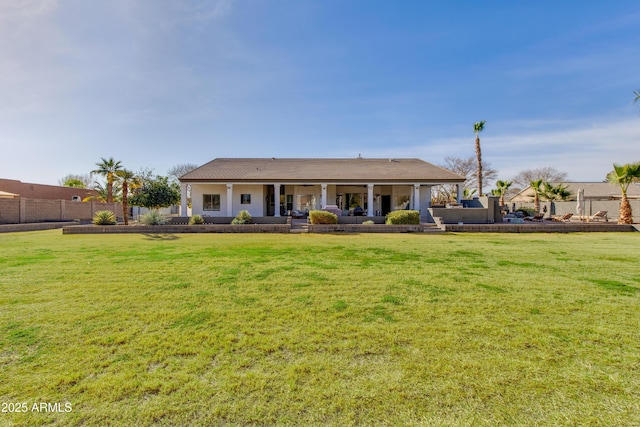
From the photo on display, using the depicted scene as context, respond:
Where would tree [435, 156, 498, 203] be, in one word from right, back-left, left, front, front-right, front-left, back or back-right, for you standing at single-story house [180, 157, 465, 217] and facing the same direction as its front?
back-left

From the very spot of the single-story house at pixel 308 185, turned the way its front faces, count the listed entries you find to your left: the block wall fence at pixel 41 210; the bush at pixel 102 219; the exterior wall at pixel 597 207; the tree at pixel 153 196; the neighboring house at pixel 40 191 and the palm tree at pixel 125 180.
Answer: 1

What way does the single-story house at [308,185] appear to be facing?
toward the camera

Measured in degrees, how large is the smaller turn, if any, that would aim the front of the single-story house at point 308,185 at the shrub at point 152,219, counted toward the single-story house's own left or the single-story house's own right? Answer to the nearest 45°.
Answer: approximately 45° to the single-story house's own right

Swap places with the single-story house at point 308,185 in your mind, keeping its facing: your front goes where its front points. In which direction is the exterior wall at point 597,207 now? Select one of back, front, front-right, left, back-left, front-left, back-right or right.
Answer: left

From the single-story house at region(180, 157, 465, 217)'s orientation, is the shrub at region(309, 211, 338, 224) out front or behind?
out front

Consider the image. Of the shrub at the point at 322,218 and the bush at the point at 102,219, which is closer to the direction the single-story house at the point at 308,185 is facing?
the shrub

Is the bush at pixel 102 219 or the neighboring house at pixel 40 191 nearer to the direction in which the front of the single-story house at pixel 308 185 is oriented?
the bush

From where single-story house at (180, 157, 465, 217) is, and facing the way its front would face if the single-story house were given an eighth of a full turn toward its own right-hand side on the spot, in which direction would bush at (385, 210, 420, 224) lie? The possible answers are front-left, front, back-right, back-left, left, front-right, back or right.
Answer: left

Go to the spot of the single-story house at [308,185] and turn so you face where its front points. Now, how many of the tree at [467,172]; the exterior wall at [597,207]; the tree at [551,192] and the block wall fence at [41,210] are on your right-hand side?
1

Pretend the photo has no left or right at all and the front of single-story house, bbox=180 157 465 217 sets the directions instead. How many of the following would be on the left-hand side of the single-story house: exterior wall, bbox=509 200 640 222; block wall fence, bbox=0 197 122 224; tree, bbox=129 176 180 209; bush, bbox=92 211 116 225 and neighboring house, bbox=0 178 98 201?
1

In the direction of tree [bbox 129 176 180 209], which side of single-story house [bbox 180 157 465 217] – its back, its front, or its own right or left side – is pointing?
right

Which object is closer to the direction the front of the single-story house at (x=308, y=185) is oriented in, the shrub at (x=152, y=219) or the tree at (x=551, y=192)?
the shrub

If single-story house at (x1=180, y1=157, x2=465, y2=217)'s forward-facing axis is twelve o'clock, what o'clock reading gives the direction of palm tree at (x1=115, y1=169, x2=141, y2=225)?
The palm tree is roughly at 2 o'clock from the single-story house.

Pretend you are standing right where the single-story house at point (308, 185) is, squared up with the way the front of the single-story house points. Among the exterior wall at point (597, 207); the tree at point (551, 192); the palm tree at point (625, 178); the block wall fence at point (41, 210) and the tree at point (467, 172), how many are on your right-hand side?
1

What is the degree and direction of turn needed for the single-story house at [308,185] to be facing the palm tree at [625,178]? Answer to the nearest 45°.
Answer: approximately 90° to its left

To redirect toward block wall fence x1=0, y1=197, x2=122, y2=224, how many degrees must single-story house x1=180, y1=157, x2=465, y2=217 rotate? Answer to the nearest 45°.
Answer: approximately 90° to its right

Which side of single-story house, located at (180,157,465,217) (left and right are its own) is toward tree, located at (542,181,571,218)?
left
